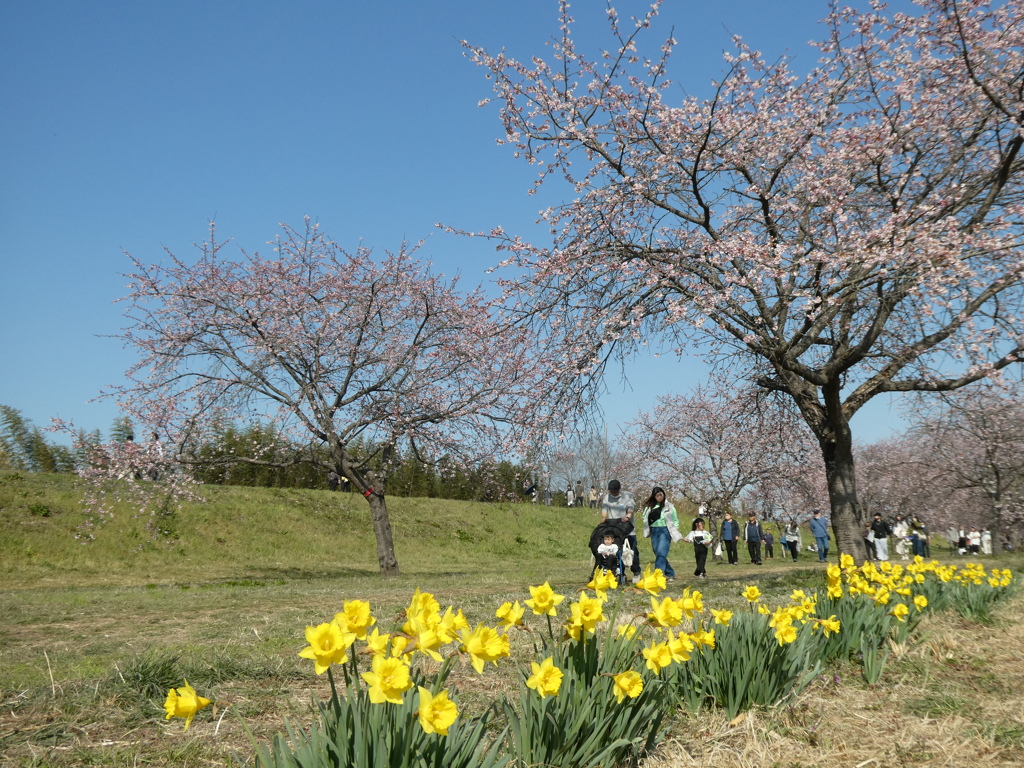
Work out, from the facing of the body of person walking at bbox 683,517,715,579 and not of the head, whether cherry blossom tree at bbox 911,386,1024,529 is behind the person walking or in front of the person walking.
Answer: behind

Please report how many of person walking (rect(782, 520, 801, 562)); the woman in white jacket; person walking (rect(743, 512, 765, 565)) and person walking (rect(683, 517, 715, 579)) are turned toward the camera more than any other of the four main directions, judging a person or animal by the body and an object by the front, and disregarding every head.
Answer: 4

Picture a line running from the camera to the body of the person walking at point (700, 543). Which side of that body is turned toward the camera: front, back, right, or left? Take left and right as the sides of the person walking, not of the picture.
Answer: front

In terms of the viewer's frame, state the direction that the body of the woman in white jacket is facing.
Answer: toward the camera

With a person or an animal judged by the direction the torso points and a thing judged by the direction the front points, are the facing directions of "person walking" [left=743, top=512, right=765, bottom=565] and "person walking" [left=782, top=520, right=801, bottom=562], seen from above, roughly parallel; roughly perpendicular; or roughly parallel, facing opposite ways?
roughly parallel

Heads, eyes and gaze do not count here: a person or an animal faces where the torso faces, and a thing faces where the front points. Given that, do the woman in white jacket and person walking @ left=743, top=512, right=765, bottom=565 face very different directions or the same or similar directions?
same or similar directions

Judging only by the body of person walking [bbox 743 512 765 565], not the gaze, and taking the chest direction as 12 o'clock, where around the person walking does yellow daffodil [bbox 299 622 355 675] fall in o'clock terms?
The yellow daffodil is roughly at 12 o'clock from the person walking.

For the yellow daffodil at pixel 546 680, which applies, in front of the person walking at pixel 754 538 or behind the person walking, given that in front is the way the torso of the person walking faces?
in front

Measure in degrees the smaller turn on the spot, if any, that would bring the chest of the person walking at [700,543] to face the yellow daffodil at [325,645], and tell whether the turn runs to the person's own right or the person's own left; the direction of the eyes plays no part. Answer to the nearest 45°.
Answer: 0° — they already face it

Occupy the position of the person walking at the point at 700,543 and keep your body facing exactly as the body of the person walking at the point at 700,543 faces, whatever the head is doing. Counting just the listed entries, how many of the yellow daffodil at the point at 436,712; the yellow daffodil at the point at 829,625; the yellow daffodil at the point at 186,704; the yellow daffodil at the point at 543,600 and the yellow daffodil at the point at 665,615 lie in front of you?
5

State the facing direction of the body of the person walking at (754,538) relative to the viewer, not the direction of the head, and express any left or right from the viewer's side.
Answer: facing the viewer

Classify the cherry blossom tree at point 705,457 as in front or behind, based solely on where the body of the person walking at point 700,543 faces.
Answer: behind

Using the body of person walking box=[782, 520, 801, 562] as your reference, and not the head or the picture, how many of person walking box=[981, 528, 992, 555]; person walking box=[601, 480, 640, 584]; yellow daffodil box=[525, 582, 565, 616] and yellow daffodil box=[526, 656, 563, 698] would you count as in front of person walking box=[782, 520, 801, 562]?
3
